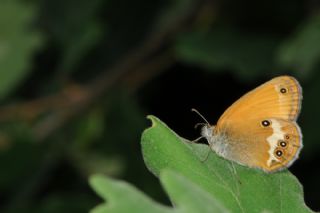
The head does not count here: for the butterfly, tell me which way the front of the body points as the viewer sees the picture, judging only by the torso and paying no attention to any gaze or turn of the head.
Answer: to the viewer's left

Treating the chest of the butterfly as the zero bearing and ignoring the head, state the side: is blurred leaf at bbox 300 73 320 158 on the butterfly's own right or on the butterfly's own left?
on the butterfly's own right

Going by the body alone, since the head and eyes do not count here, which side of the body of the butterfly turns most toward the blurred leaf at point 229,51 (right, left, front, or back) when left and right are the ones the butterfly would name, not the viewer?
right

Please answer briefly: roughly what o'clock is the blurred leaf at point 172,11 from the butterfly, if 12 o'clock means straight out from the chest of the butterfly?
The blurred leaf is roughly at 3 o'clock from the butterfly.

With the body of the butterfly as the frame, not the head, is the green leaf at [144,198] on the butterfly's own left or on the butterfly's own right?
on the butterfly's own left

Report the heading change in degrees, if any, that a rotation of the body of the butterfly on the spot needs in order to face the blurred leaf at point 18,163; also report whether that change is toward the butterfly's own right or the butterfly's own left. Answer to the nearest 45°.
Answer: approximately 45° to the butterfly's own right
